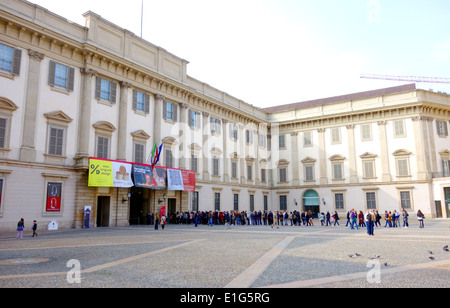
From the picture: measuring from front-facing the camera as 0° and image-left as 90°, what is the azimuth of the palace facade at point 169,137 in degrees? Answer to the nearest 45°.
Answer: approximately 315°
